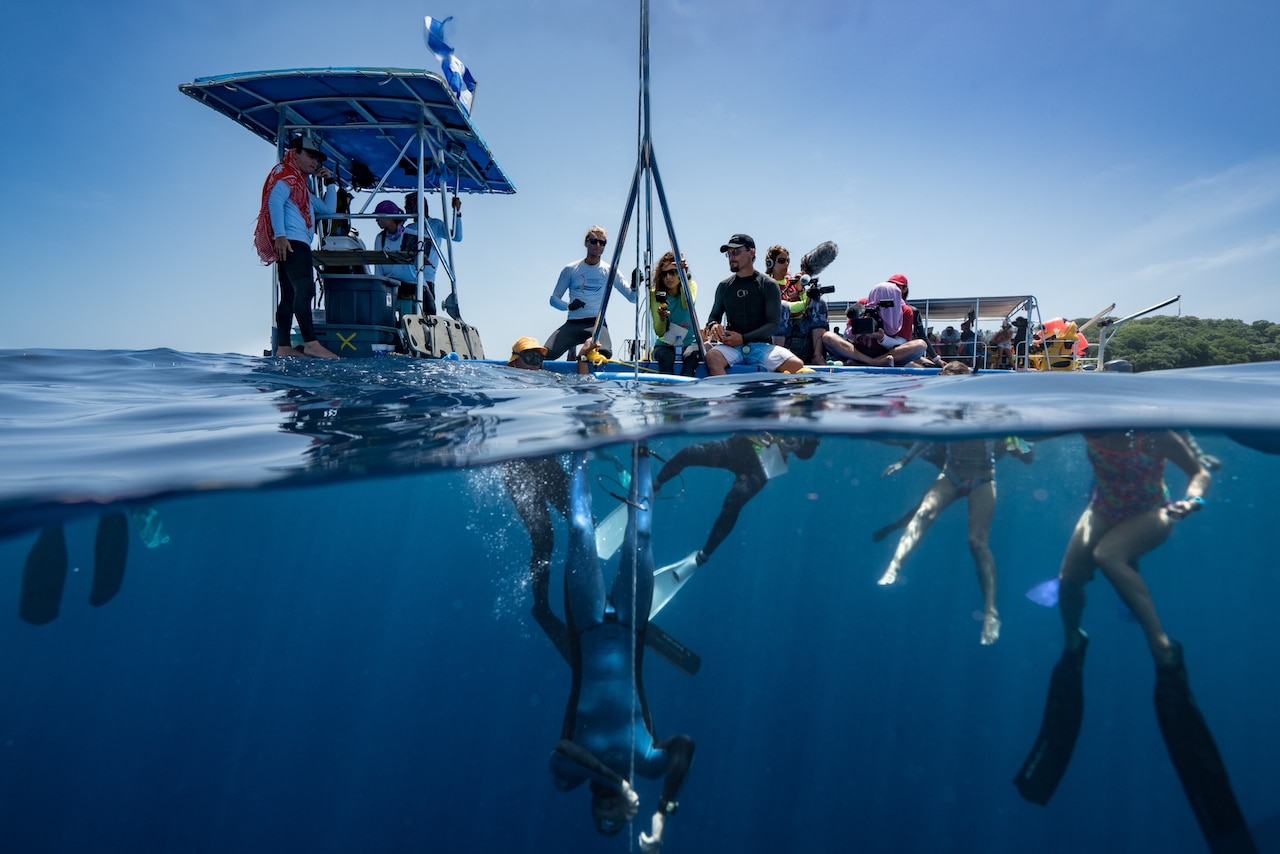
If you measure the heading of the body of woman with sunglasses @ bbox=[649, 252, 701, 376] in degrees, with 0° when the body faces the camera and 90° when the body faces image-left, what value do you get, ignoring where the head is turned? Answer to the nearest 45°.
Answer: approximately 0°

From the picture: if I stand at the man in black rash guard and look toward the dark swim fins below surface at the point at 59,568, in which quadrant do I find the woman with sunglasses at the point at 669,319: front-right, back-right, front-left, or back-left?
front-right

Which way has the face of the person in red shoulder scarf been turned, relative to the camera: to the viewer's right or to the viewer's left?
to the viewer's right

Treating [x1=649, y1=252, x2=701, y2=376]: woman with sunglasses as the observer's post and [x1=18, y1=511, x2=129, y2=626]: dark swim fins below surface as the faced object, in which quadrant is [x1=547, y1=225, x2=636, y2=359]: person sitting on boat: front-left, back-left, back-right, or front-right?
front-right

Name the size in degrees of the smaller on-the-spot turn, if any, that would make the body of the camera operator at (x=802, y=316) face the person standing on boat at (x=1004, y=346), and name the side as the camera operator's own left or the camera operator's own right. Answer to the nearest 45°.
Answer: approximately 90° to the camera operator's own left

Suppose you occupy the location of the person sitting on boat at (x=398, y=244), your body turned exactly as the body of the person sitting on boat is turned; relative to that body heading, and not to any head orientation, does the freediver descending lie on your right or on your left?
on your left

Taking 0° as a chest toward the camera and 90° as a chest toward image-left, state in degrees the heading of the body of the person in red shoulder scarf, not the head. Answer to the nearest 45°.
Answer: approximately 315°

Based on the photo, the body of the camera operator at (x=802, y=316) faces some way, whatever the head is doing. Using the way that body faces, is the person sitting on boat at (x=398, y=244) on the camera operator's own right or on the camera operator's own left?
on the camera operator's own right
